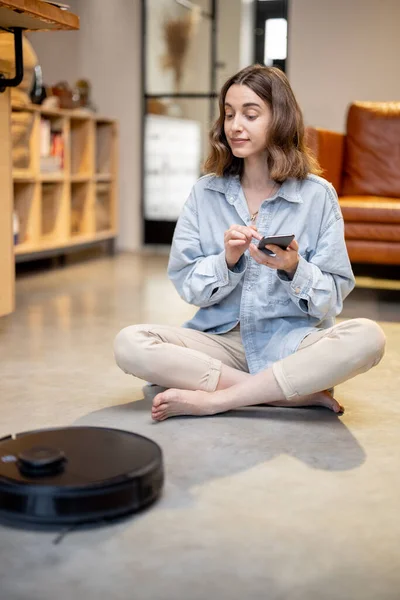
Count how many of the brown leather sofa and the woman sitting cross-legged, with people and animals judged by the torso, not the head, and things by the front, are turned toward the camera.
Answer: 2

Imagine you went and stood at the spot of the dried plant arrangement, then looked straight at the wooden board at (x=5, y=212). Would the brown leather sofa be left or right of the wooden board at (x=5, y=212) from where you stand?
left

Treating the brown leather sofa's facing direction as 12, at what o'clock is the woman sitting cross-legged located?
The woman sitting cross-legged is roughly at 12 o'clock from the brown leather sofa.

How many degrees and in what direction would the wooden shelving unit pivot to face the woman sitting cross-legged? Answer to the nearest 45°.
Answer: approximately 45° to its right

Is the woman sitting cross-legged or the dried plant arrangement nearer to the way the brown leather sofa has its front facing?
the woman sitting cross-legged

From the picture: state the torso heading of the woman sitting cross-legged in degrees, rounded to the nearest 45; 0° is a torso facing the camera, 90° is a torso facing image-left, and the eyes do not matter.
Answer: approximately 0°

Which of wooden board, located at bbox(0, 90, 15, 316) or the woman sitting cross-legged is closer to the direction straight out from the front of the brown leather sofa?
the woman sitting cross-legged

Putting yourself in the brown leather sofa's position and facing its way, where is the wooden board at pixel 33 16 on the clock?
The wooden board is roughly at 1 o'clock from the brown leather sofa.

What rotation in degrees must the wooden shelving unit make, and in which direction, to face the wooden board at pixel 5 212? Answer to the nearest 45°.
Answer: approximately 45° to its right

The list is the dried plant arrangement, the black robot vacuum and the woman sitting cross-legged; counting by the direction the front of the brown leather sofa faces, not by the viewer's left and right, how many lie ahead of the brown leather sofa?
2

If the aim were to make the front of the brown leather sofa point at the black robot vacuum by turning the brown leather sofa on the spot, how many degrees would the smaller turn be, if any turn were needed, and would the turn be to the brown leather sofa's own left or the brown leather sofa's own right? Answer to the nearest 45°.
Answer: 0° — it already faces it
